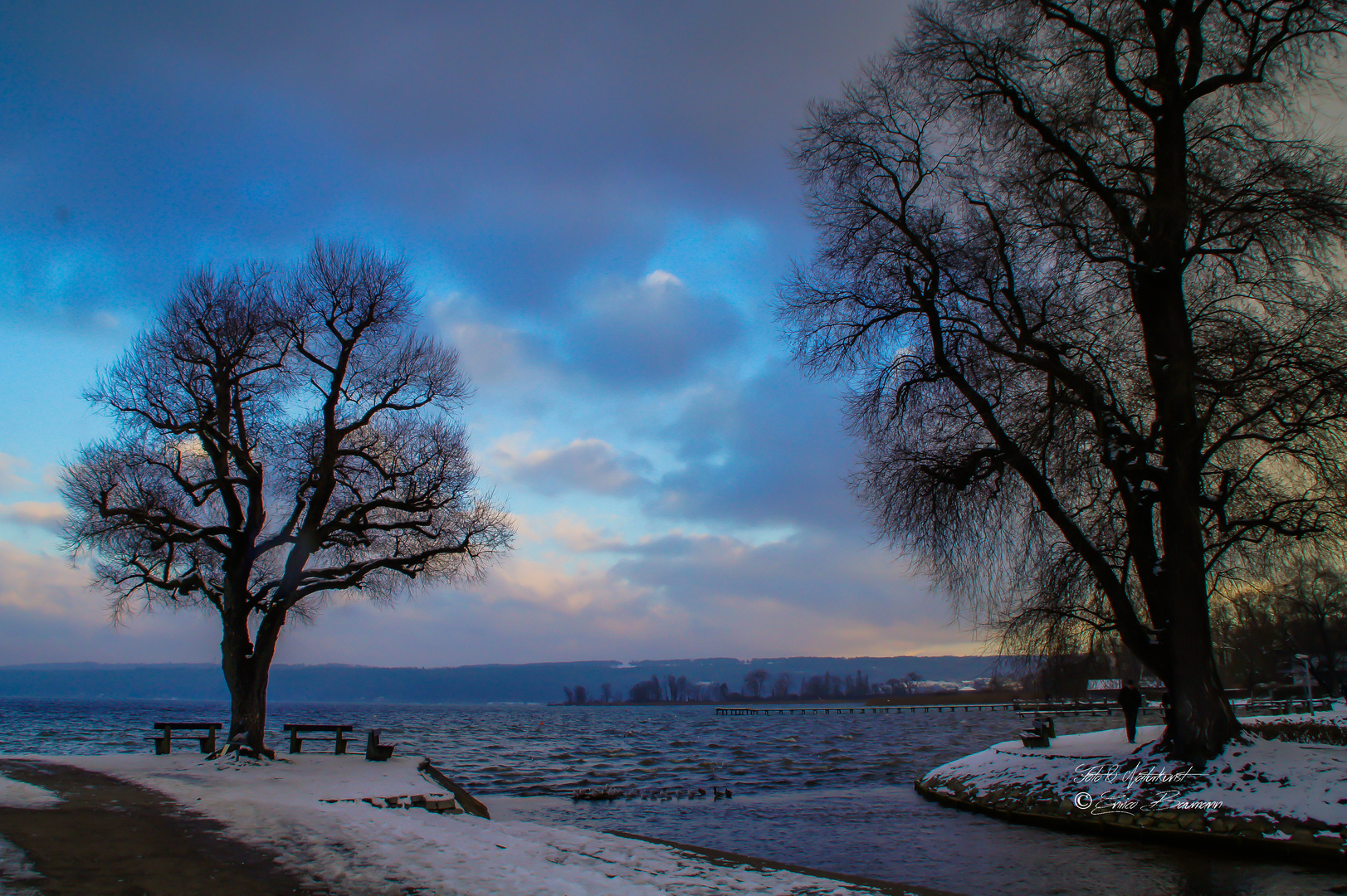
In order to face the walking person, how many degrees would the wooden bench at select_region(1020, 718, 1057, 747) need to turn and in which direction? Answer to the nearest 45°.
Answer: approximately 135° to its left

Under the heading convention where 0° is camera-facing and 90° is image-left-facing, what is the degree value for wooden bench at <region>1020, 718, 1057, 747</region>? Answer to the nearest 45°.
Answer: approximately 90°
